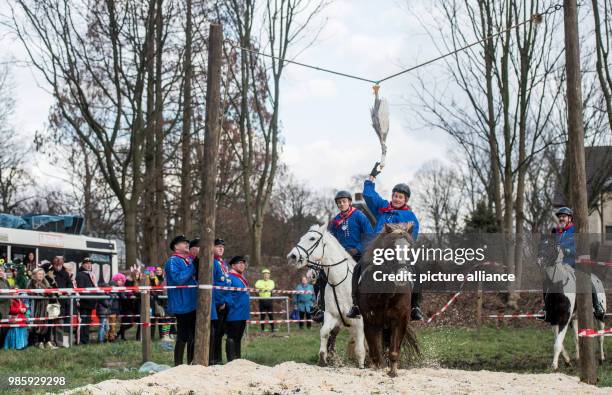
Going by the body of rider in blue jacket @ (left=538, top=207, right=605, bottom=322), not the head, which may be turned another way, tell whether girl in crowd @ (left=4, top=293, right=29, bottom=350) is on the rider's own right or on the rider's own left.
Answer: on the rider's own right

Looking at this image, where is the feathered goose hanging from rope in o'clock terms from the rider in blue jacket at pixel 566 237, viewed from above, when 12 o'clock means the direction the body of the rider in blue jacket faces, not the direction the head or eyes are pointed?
The feathered goose hanging from rope is roughly at 2 o'clock from the rider in blue jacket.

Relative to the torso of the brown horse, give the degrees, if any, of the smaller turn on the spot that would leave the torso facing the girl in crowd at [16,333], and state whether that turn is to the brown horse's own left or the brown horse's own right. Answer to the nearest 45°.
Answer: approximately 135° to the brown horse's own right

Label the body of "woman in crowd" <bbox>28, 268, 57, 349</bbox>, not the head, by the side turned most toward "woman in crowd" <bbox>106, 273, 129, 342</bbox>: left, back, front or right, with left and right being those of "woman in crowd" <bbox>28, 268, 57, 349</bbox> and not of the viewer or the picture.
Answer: left

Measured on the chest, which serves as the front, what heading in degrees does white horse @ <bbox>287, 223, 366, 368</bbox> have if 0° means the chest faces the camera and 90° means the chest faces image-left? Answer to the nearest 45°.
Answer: approximately 45°

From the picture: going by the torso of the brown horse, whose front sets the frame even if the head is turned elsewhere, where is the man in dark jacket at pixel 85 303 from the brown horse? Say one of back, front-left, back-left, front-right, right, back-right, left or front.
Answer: back-right

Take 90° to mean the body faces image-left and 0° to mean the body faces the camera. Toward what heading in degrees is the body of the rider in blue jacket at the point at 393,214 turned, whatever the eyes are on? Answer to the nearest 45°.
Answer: approximately 0°

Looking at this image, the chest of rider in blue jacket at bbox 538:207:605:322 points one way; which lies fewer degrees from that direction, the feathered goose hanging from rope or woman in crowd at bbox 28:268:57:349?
the feathered goose hanging from rope

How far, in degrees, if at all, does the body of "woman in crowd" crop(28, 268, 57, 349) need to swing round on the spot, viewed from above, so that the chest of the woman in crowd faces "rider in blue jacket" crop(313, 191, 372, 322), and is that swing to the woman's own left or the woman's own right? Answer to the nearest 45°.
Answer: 0° — they already face them

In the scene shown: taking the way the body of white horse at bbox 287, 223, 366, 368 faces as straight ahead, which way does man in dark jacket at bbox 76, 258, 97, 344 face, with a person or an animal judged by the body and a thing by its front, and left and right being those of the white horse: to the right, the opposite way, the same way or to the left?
to the left
